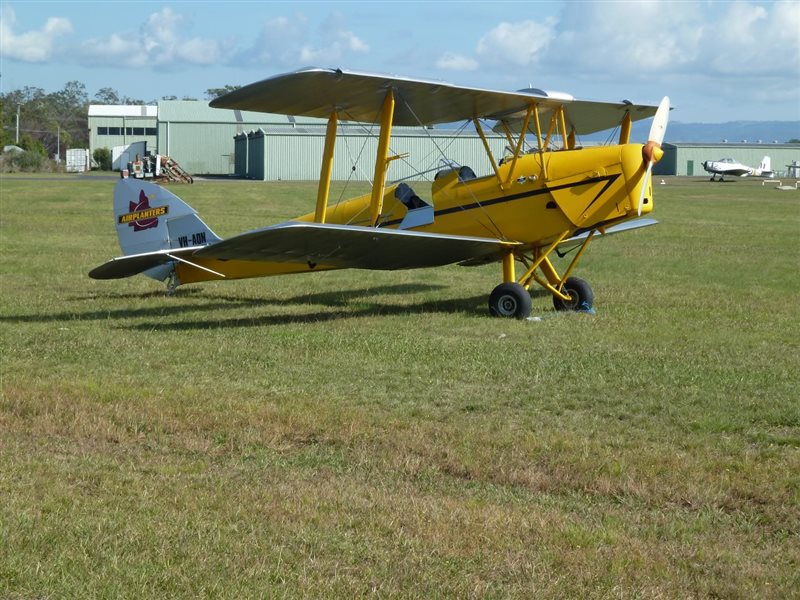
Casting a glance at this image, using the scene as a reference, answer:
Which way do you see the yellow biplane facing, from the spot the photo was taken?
facing the viewer and to the right of the viewer
